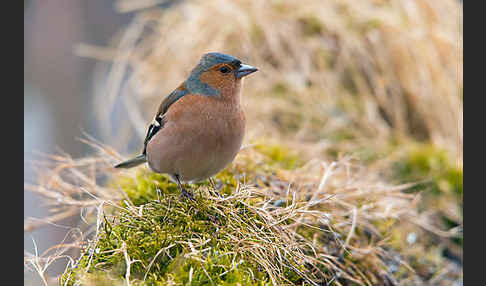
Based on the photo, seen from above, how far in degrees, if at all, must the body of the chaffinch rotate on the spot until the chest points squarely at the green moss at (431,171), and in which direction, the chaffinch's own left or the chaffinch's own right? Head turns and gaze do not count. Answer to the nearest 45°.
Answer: approximately 90° to the chaffinch's own left

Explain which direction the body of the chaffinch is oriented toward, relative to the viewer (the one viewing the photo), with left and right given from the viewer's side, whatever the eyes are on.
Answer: facing the viewer and to the right of the viewer
